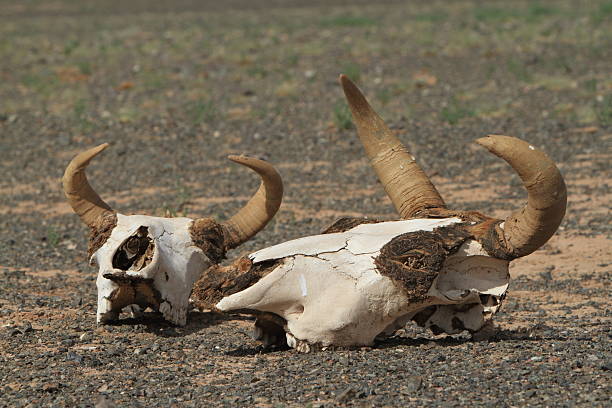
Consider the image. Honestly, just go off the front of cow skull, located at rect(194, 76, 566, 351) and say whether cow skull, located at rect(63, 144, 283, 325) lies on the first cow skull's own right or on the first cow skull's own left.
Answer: on the first cow skull's own right

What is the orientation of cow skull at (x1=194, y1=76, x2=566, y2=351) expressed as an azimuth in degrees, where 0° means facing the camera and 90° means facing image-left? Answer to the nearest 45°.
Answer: approximately 45°
